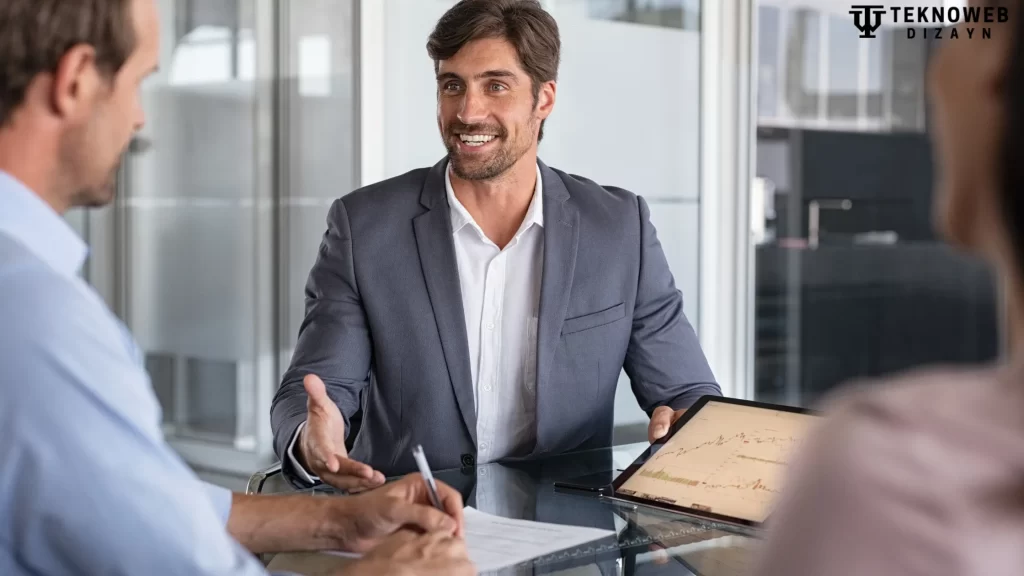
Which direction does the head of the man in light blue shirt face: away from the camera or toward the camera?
away from the camera

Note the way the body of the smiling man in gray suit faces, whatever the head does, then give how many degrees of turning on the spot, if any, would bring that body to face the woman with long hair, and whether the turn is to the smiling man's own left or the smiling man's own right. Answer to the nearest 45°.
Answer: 0° — they already face them

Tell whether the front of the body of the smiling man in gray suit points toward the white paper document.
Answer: yes

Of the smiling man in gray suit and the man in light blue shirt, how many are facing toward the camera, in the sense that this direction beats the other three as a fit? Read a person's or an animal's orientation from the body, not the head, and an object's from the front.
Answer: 1

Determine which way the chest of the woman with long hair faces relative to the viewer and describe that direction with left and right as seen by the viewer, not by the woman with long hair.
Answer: facing away from the viewer and to the left of the viewer

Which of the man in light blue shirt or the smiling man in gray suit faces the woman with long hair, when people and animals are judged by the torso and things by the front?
the smiling man in gray suit

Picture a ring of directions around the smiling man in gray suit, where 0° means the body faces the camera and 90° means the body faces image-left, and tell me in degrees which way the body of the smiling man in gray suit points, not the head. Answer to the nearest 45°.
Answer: approximately 0°

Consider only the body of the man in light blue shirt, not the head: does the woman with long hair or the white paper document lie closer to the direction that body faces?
the white paper document

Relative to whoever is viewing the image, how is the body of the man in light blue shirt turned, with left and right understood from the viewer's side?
facing away from the viewer and to the right of the viewer
